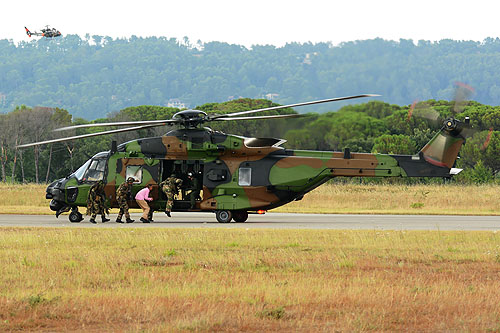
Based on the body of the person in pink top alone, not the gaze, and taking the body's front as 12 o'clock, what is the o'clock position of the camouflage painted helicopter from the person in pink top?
The camouflage painted helicopter is roughly at 12 o'clock from the person in pink top.

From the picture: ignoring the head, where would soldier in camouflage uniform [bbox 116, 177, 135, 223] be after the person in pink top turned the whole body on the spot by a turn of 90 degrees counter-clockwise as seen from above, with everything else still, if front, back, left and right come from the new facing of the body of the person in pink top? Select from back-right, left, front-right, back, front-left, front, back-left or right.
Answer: left

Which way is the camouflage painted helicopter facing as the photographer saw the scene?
facing to the left of the viewer

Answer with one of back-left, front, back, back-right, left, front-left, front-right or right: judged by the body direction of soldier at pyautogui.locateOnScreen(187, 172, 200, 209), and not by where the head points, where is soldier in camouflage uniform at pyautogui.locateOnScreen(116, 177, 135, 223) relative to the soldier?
front

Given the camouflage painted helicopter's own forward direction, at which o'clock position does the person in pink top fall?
The person in pink top is roughly at 12 o'clock from the camouflage painted helicopter.

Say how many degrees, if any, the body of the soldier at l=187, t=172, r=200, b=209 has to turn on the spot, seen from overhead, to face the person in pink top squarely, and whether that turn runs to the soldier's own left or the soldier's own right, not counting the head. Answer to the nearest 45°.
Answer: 0° — they already face them

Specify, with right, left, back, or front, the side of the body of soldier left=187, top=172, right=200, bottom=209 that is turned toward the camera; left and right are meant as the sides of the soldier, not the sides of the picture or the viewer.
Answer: left

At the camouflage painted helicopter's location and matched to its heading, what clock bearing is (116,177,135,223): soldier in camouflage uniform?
The soldier in camouflage uniform is roughly at 12 o'clock from the camouflage painted helicopter.
